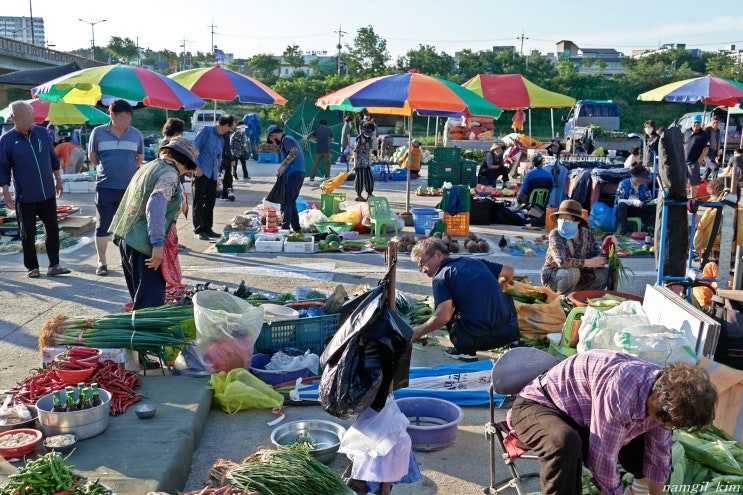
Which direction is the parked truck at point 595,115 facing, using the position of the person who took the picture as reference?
facing to the left of the viewer

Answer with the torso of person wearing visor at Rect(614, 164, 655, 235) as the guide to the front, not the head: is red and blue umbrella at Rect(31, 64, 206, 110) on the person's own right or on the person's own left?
on the person's own right

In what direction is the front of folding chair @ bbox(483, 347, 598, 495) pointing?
to the viewer's right

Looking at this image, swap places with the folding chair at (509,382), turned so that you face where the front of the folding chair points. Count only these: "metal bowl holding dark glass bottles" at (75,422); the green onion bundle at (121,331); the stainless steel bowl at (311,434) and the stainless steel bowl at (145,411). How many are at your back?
4

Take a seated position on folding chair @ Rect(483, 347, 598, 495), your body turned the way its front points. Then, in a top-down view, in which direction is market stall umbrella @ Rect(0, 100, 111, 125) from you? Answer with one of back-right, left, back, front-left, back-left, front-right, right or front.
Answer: back-left

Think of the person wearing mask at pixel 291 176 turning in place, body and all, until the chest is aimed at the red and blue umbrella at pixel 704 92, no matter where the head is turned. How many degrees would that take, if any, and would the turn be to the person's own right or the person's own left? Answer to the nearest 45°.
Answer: approximately 180°

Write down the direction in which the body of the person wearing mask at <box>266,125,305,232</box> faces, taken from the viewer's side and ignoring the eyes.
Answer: to the viewer's left

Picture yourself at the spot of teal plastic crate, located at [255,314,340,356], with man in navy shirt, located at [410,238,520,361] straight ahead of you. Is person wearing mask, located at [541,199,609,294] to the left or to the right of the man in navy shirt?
left

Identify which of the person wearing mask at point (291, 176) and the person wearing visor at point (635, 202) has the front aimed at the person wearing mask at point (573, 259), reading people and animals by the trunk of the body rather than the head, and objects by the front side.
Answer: the person wearing visor at point (635, 202)

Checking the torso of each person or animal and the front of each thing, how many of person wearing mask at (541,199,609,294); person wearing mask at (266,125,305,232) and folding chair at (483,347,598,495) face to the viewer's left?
1

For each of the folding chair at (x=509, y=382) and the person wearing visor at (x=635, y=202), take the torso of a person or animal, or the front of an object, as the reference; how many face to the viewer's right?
1

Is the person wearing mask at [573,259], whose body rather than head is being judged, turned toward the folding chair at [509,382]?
yes

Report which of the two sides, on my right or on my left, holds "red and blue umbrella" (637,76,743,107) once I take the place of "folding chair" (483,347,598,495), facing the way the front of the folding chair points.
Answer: on my left

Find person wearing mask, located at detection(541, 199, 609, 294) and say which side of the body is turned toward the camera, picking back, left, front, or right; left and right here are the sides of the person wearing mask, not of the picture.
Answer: front

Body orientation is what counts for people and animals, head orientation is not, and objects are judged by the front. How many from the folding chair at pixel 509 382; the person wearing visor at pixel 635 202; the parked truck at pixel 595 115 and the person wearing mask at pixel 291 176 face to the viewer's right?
1

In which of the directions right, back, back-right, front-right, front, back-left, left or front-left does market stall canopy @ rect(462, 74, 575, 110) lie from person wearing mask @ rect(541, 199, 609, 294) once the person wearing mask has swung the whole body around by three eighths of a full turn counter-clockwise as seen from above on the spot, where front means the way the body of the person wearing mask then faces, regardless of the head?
front-left

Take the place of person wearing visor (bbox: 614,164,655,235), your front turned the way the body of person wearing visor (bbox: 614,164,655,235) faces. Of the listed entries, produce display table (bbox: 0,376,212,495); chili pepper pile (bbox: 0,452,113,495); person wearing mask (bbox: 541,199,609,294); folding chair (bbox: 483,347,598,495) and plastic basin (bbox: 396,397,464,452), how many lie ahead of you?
5

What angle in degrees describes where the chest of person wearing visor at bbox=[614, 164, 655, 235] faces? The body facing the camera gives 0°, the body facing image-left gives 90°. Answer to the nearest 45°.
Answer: approximately 0°
